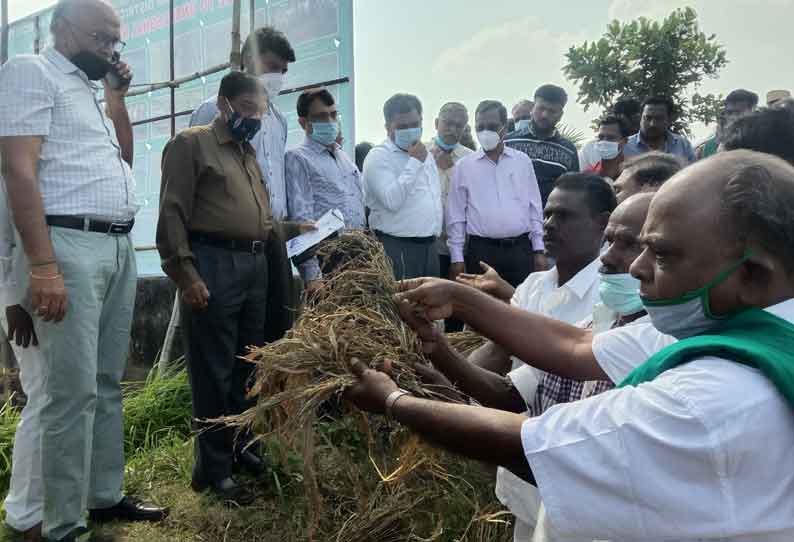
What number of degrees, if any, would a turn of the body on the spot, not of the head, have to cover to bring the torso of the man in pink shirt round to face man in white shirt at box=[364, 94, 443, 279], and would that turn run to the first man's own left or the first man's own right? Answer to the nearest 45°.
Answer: approximately 45° to the first man's own right

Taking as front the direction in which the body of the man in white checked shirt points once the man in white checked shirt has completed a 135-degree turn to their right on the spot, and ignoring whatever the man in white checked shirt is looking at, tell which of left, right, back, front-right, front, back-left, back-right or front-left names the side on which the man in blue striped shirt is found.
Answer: back-right

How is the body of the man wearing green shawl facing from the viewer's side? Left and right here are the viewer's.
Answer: facing to the left of the viewer

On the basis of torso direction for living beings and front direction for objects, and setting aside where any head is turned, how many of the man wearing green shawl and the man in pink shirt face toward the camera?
1

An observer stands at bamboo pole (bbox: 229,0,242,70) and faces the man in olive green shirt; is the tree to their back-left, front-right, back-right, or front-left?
back-left

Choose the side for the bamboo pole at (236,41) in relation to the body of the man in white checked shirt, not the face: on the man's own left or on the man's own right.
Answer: on the man's own left

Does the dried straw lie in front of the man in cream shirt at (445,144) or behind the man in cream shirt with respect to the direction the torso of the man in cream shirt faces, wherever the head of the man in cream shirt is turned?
in front

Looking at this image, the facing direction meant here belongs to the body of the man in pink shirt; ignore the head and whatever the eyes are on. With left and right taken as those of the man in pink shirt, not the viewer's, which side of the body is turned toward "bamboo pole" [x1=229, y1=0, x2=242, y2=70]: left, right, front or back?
right

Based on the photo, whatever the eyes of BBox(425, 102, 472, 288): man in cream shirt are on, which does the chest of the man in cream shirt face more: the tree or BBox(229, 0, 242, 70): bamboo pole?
the bamboo pole

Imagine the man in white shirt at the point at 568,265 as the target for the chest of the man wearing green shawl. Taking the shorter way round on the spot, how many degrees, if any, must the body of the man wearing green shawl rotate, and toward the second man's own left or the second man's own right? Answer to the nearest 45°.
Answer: approximately 90° to the second man's own right

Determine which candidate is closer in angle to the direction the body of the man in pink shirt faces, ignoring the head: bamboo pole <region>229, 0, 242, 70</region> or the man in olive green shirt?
the man in olive green shirt

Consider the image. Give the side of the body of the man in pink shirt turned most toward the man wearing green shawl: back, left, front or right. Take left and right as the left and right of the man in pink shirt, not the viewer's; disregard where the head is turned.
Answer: front
